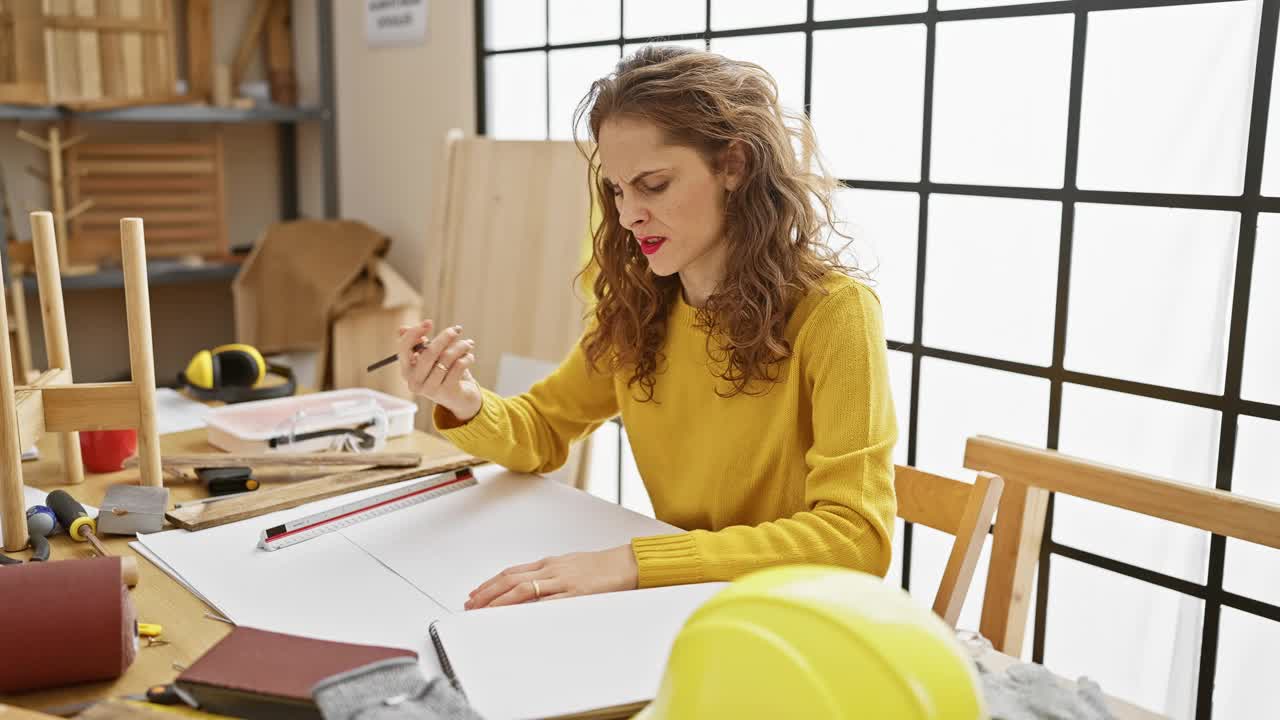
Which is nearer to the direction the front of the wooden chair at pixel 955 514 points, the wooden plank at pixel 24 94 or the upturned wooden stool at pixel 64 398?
the upturned wooden stool

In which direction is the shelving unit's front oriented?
toward the camera

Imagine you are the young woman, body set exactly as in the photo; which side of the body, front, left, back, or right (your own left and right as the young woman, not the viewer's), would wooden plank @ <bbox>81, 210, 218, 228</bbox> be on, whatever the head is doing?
right

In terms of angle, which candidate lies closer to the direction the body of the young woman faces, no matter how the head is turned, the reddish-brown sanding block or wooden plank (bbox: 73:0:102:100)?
the reddish-brown sanding block

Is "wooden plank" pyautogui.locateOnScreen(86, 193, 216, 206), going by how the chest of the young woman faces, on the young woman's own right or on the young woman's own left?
on the young woman's own right

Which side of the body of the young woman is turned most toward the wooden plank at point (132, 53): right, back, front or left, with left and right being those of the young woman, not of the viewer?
right

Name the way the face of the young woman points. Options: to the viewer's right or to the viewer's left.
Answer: to the viewer's left

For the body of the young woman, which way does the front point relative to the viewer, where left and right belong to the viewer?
facing the viewer and to the left of the viewer

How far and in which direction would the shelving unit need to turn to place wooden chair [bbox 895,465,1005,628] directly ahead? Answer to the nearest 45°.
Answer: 0° — it already faces it

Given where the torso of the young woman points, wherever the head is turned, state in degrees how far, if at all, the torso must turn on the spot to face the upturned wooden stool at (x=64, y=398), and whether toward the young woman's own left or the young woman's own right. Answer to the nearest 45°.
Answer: approximately 45° to the young woman's own right

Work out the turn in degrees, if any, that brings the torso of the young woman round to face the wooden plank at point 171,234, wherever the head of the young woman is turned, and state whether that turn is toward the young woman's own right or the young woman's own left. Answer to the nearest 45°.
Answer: approximately 90° to the young woman's own right

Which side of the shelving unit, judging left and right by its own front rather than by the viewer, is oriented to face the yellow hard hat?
front

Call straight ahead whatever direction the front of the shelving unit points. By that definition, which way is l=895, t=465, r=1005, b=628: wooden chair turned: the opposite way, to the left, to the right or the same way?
to the right
